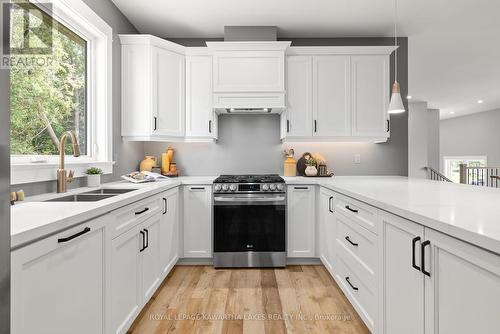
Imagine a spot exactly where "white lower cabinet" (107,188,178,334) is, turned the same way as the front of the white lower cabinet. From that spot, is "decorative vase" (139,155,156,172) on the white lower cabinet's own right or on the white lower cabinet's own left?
on the white lower cabinet's own left

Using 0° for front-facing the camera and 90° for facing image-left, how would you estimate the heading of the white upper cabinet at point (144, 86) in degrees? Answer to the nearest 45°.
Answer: approximately 315°

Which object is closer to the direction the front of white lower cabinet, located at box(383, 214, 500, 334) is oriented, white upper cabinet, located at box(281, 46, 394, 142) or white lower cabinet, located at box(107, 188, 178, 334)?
the white lower cabinet

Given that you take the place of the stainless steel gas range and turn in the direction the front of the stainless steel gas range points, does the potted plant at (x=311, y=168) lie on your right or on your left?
on your left

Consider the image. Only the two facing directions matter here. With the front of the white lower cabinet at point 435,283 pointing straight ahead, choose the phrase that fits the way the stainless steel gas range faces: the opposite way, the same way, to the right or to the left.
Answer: to the left

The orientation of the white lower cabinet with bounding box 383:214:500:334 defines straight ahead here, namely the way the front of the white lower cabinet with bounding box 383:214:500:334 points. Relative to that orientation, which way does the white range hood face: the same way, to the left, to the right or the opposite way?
to the left

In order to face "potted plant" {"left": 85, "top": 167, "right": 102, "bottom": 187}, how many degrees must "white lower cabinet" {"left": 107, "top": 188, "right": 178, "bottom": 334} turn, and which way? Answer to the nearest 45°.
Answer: approximately 180°

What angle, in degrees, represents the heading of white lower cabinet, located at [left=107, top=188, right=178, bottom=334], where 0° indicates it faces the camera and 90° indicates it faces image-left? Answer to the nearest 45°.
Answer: approximately 315°

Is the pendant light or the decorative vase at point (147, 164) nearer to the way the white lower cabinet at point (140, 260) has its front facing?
the pendant light

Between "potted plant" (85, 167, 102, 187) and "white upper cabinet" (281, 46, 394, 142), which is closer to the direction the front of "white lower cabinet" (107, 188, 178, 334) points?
the white upper cabinet
